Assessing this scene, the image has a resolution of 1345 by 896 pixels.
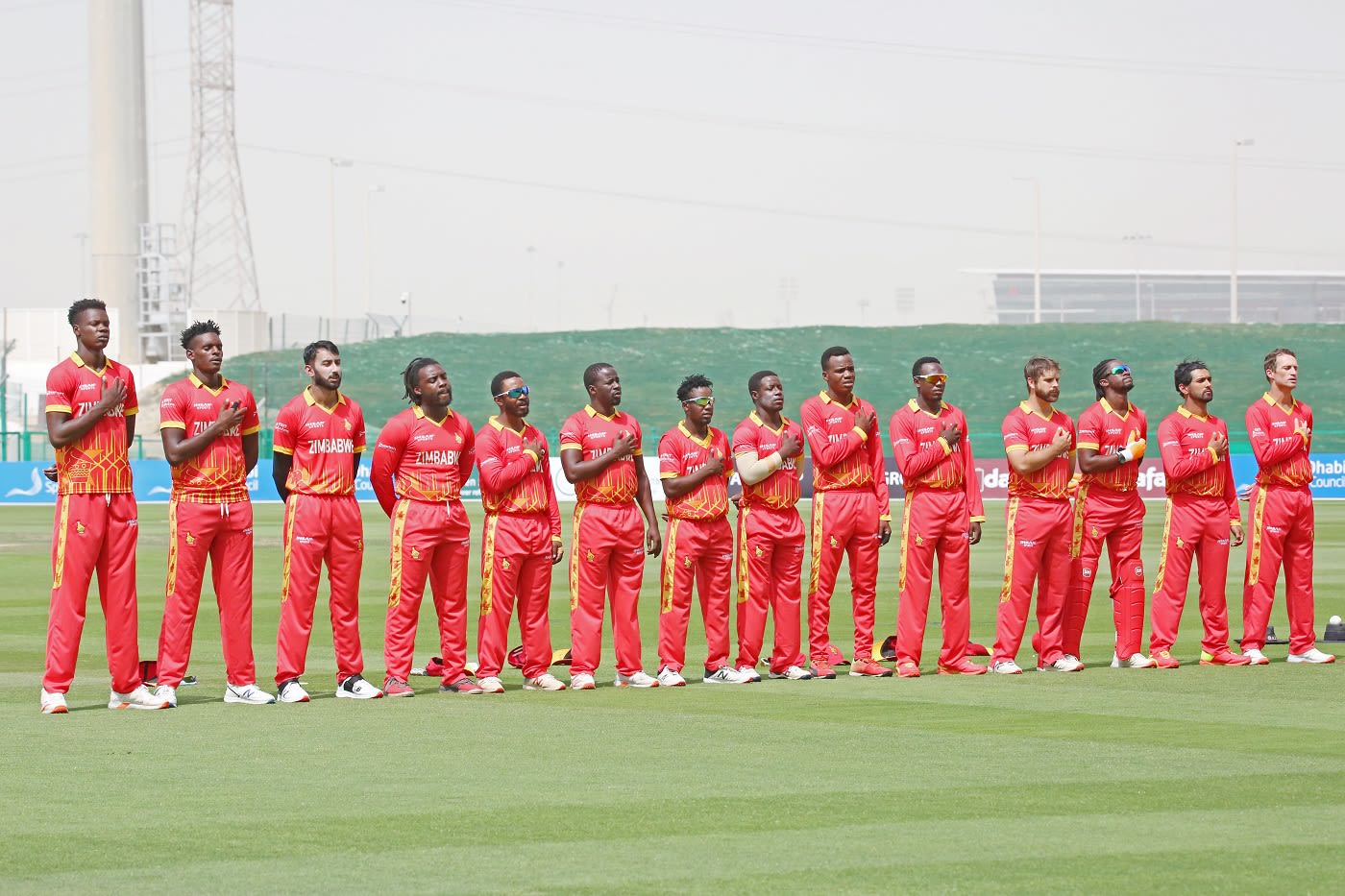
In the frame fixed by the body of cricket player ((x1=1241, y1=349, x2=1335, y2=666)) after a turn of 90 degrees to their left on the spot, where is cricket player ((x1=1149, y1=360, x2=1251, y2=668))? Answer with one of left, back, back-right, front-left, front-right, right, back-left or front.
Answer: back

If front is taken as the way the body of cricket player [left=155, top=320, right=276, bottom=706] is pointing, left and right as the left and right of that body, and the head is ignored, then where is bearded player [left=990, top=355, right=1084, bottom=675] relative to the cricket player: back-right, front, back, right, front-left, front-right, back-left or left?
front-left

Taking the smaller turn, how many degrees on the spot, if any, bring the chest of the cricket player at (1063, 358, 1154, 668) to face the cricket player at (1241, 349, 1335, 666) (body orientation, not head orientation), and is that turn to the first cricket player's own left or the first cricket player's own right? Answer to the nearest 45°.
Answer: approximately 90° to the first cricket player's own left

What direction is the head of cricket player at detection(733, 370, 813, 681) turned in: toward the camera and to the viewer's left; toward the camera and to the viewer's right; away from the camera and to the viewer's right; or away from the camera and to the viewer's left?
toward the camera and to the viewer's right

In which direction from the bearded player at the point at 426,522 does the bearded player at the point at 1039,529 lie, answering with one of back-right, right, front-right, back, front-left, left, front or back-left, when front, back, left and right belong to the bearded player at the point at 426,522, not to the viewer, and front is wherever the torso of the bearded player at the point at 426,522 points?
front-left

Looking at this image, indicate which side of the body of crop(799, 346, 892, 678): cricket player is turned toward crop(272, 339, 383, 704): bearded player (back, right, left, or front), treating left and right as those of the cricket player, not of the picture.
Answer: right

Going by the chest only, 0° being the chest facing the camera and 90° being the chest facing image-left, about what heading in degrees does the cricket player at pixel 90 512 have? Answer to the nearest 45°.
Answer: approximately 315°

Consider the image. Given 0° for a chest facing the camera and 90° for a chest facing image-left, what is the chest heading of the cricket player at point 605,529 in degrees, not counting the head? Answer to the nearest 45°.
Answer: approximately 315°

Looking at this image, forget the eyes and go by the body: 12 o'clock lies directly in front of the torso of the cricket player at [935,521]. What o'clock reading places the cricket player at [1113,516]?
the cricket player at [1113,516] is roughly at 10 o'clock from the cricket player at [935,521].

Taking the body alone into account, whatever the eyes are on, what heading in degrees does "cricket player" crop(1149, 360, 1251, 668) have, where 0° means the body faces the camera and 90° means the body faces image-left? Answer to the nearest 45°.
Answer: approximately 315°

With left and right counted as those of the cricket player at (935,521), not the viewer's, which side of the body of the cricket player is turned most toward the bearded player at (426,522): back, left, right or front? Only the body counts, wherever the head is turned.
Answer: right

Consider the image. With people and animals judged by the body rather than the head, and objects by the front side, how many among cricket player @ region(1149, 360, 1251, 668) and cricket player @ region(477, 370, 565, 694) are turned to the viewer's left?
0
